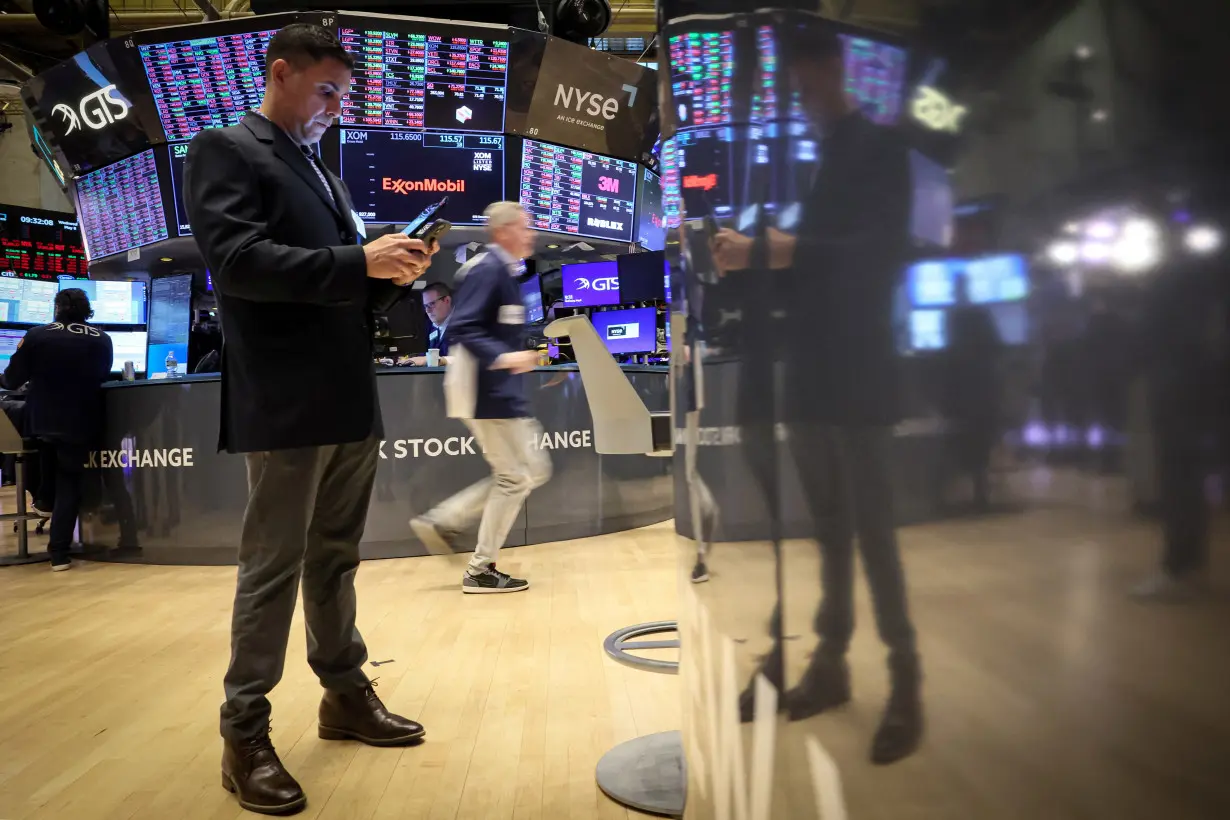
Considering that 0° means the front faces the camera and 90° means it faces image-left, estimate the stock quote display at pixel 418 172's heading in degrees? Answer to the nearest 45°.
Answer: approximately 0°

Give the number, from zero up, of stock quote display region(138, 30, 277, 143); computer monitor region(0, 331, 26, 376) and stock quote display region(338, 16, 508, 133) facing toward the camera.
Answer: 3

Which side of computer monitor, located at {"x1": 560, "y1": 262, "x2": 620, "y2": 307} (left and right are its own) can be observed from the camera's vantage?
front

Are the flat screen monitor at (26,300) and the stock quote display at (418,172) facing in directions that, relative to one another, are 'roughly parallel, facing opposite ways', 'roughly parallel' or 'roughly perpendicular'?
roughly parallel

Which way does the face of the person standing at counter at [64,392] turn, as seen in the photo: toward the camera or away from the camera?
away from the camera

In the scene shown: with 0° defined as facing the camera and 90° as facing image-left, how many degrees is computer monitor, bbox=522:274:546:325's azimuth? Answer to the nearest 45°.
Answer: approximately 45°

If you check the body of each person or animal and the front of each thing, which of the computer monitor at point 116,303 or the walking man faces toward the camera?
the computer monitor

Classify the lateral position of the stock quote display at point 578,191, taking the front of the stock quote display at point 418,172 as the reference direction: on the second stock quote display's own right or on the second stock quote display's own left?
on the second stock quote display's own left

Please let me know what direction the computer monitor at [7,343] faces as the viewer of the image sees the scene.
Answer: facing the viewer

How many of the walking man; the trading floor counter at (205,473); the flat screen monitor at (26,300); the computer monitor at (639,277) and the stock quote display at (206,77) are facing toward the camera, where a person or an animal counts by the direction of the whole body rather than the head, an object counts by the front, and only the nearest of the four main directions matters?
4

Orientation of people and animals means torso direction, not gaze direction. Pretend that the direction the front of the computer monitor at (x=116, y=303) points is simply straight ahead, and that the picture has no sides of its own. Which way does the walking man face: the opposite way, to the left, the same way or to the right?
to the left

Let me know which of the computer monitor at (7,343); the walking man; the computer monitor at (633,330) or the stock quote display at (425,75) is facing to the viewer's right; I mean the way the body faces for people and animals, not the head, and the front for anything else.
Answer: the walking man

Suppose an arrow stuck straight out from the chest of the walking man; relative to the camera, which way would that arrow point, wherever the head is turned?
to the viewer's right

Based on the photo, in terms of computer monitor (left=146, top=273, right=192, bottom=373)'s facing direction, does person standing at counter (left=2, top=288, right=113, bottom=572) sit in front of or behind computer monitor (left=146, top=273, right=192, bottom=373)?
in front

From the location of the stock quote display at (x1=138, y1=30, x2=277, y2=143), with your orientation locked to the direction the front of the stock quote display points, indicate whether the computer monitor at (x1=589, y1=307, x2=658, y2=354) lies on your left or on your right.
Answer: on your left

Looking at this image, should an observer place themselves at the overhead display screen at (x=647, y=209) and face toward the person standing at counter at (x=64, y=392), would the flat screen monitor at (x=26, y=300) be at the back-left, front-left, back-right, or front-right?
front-right

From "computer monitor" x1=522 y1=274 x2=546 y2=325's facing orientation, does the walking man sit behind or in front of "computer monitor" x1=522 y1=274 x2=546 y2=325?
in front

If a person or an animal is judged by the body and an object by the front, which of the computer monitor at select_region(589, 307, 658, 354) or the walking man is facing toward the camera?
the computer monitor
